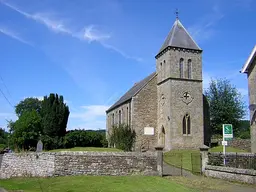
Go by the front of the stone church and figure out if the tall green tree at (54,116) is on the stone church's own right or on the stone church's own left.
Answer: on the stone church's own right

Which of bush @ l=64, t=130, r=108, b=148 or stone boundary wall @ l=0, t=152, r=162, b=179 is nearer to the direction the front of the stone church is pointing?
the stone boundary wall

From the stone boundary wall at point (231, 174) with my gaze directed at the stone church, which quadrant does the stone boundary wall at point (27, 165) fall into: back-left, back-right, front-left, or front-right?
front-left

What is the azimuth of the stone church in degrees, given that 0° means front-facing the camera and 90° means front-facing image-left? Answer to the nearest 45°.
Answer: approximately 315°

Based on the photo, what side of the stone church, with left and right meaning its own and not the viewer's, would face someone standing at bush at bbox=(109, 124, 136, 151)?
right

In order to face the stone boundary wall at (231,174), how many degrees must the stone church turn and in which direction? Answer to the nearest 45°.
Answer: approximately 45° to its right

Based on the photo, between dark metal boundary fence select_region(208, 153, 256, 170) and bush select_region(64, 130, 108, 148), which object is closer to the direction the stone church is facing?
the dark metal boundary fence

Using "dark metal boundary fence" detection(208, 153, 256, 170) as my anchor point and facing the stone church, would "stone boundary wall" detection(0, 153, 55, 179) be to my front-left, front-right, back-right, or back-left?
front-left

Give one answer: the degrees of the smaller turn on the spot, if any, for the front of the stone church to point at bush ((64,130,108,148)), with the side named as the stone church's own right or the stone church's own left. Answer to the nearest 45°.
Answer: approximately 135° to the stone church's own right

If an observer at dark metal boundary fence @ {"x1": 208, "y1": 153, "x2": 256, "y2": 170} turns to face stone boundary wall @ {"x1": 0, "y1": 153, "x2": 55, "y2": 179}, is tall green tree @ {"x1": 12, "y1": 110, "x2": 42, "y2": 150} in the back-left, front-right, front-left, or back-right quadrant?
front-right
